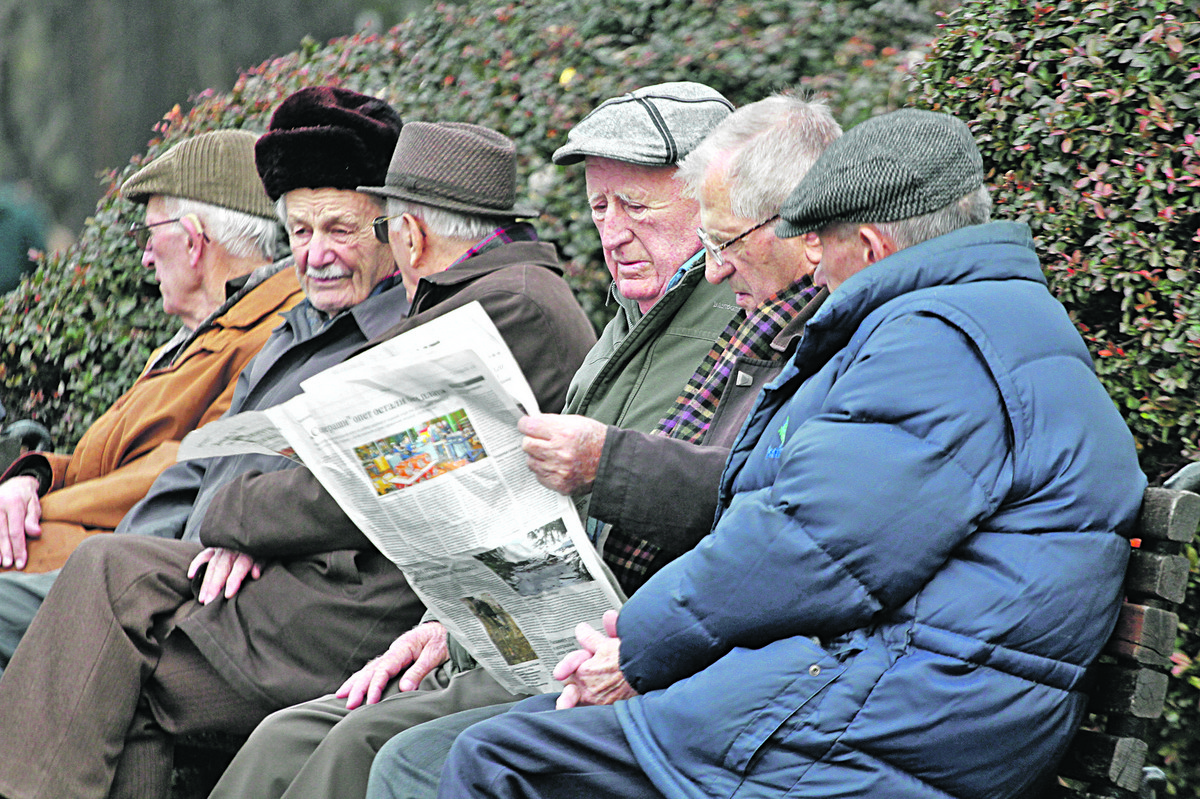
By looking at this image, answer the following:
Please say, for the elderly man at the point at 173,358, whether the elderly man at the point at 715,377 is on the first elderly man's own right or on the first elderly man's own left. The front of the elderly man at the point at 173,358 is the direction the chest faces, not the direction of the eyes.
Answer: on the first elderly man's own left

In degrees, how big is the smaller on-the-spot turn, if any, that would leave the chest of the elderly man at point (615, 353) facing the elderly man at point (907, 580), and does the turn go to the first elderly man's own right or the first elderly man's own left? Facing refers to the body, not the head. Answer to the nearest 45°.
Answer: approximately 45° to the first elderly man's own left

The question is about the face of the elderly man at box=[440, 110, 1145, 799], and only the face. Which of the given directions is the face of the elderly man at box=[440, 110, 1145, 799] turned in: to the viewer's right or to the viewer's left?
to the viewer's left

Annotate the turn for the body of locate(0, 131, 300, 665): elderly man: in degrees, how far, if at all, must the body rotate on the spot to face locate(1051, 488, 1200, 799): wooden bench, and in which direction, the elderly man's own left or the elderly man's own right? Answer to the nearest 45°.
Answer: approximately 90° to the elderly man's own left

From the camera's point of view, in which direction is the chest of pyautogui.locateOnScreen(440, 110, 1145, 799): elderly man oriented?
to the viewer's left

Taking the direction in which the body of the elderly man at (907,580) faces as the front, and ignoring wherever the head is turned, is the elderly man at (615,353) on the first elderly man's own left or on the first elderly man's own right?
on the first elderly man's own right

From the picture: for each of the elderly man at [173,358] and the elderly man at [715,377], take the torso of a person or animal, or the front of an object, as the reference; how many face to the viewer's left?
2

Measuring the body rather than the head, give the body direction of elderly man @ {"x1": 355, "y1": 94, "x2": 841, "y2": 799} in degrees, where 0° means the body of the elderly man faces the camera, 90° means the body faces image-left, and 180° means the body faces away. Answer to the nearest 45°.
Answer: approximately 90°

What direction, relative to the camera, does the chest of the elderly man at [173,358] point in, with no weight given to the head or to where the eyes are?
to the viewer's left

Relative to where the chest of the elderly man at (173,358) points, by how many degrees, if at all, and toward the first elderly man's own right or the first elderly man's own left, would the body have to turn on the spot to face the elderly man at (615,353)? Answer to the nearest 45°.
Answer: approximately 135° to the first elderly man's own left
